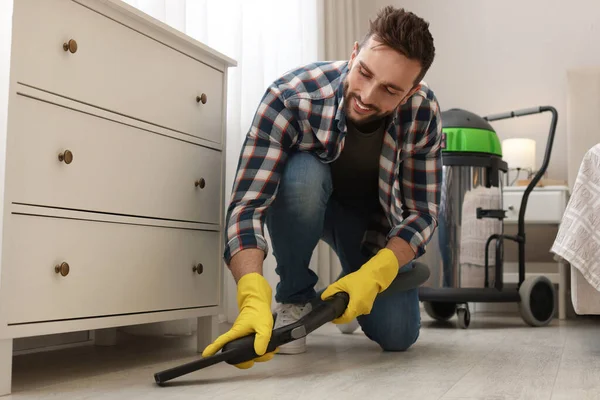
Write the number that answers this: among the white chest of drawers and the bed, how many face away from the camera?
0

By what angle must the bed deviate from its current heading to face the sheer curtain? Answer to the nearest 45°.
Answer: approximately 90° to its right

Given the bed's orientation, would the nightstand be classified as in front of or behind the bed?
behind

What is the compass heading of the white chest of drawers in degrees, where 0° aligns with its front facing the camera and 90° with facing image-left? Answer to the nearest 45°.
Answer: approximately 315°

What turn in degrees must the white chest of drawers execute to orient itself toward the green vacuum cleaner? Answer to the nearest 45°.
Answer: approximately 90° to its left

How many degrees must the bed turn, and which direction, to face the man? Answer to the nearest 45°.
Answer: approximately 45° to its right

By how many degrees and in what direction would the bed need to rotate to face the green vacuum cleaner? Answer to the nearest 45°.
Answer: approximately 135° to its right

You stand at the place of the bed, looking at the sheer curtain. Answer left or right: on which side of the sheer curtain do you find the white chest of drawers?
left

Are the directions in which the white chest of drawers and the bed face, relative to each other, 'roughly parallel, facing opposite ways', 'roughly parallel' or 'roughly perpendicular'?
roughly perpendicular

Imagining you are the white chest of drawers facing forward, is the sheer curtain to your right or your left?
on your left

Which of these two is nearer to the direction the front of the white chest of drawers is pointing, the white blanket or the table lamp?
the white blanket
